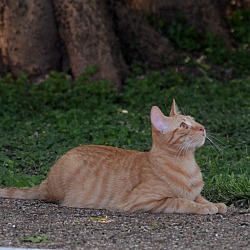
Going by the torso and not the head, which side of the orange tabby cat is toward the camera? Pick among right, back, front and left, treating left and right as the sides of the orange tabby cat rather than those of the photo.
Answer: right

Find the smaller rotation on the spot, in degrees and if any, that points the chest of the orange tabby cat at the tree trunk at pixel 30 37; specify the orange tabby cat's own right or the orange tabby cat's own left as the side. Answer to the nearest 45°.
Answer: approximately 90° to the orange tabby cat's own left

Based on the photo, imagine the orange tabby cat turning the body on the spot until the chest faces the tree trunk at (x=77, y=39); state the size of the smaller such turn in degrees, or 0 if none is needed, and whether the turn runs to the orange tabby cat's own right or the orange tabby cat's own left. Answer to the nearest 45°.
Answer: approximately 90° to the orange tabby cat's own left
